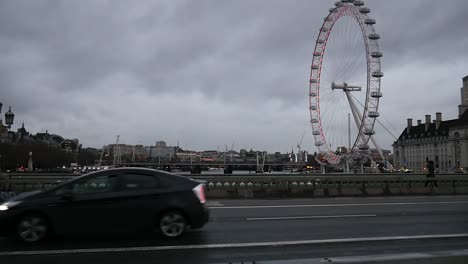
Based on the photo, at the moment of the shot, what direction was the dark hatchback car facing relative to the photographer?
facing to the left of the viewer

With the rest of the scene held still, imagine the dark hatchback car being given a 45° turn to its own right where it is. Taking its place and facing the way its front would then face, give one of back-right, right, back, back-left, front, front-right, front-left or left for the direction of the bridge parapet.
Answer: right
